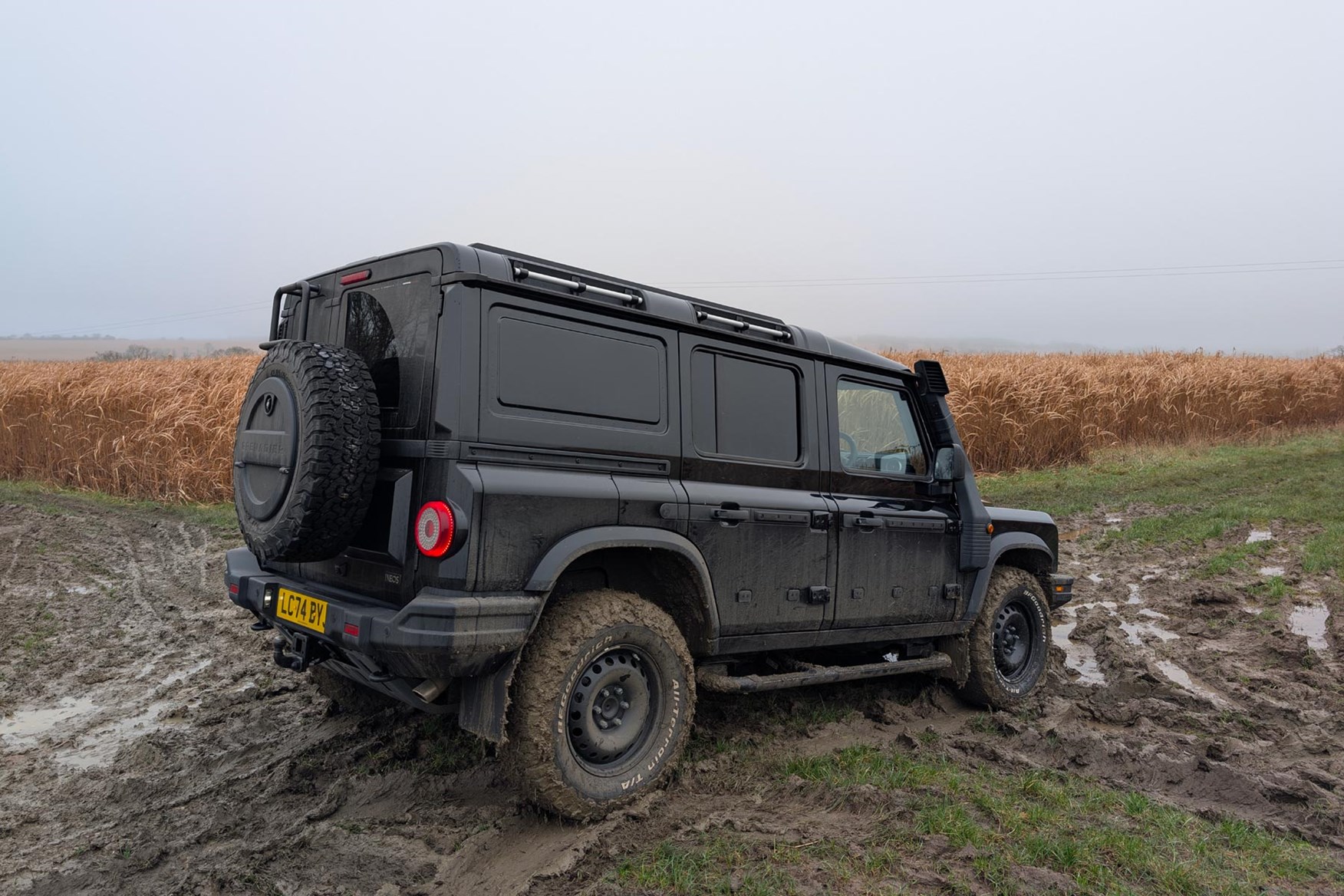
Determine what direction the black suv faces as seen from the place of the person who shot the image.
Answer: facing away from the viewer and to the right of the viewer
